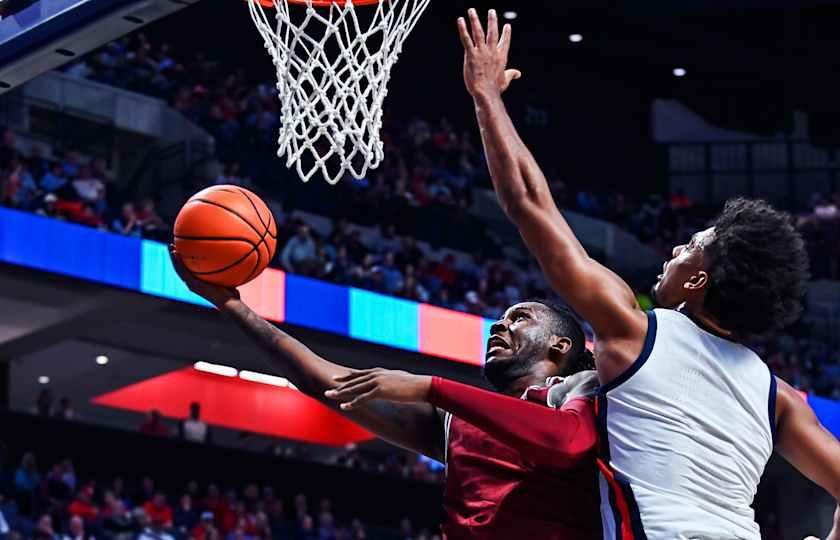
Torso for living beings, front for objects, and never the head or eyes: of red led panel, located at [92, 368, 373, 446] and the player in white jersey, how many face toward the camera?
1

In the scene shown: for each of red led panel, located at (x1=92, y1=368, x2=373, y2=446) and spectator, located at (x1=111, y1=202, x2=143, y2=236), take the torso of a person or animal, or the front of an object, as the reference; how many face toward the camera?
2

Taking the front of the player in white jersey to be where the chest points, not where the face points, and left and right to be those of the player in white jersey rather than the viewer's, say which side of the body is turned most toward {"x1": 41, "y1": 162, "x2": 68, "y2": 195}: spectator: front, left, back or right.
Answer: front

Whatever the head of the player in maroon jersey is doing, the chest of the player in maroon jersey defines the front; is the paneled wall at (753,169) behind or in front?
behind

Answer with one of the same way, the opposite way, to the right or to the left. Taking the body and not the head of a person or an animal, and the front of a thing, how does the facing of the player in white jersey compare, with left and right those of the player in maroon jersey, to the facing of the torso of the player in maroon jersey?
to the right

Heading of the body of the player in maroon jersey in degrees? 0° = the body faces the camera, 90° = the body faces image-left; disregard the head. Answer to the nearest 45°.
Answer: approximately 45°

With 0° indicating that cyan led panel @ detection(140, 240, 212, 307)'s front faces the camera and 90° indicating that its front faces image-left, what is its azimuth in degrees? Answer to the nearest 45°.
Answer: approximately 315°

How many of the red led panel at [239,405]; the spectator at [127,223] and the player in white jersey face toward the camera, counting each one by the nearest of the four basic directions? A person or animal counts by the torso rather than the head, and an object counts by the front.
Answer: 2

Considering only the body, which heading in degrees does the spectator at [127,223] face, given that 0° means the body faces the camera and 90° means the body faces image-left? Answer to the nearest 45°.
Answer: approximately 0°

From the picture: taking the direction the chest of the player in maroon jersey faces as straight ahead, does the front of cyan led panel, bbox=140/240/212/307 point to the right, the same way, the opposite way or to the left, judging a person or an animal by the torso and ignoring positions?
to the left

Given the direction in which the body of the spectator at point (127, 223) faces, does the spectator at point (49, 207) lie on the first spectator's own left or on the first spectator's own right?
on the first spectator's own right
